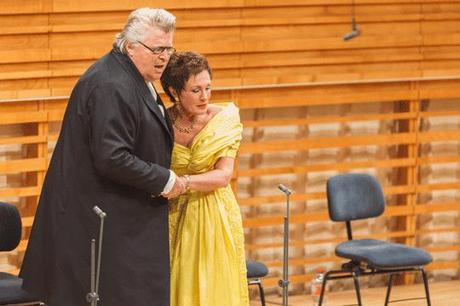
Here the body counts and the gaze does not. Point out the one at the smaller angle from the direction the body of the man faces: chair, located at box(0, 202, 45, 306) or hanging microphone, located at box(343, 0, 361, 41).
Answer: the hanging microphone

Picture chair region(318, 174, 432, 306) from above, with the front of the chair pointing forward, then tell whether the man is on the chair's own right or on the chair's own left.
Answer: on the chair's own right

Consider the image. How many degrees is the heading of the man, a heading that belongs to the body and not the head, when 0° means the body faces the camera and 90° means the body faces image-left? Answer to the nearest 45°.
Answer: approximately 270°

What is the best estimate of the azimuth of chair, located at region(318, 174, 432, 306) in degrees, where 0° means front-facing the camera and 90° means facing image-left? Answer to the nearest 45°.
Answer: approximately 315°

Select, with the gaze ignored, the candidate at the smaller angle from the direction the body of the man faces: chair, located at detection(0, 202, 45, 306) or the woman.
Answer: the woman

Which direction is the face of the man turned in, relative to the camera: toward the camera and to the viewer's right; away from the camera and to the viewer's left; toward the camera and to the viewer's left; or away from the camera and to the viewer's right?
toward the camera and to the viewer's right

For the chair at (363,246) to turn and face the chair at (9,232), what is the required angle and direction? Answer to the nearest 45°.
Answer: approximately 90° to its right
